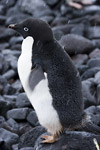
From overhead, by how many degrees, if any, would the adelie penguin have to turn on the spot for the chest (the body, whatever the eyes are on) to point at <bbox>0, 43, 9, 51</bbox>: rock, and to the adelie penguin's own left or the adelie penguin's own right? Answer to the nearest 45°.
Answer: approximately 90° to the adelie penguin's own right

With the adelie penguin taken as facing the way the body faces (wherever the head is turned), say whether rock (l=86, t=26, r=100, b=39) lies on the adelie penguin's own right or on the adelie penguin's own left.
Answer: on the adelie penguin's own right

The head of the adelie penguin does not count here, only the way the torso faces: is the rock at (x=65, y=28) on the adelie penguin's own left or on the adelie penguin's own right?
on the adelie penguin's own right

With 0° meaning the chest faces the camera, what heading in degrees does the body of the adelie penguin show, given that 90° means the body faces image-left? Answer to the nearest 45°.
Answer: approximately 90°

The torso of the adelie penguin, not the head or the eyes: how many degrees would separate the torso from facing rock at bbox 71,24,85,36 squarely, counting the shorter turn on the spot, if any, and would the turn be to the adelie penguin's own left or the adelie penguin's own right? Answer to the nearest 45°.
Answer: approximately 90° to the adelie penguin's own right

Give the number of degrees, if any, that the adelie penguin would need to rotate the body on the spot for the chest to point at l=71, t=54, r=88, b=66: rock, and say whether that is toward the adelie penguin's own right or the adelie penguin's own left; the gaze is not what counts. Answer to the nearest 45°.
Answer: approximately 90° to the adelie penguin's own right

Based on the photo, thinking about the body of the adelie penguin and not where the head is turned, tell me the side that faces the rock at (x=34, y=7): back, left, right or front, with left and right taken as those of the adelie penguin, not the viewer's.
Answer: right
